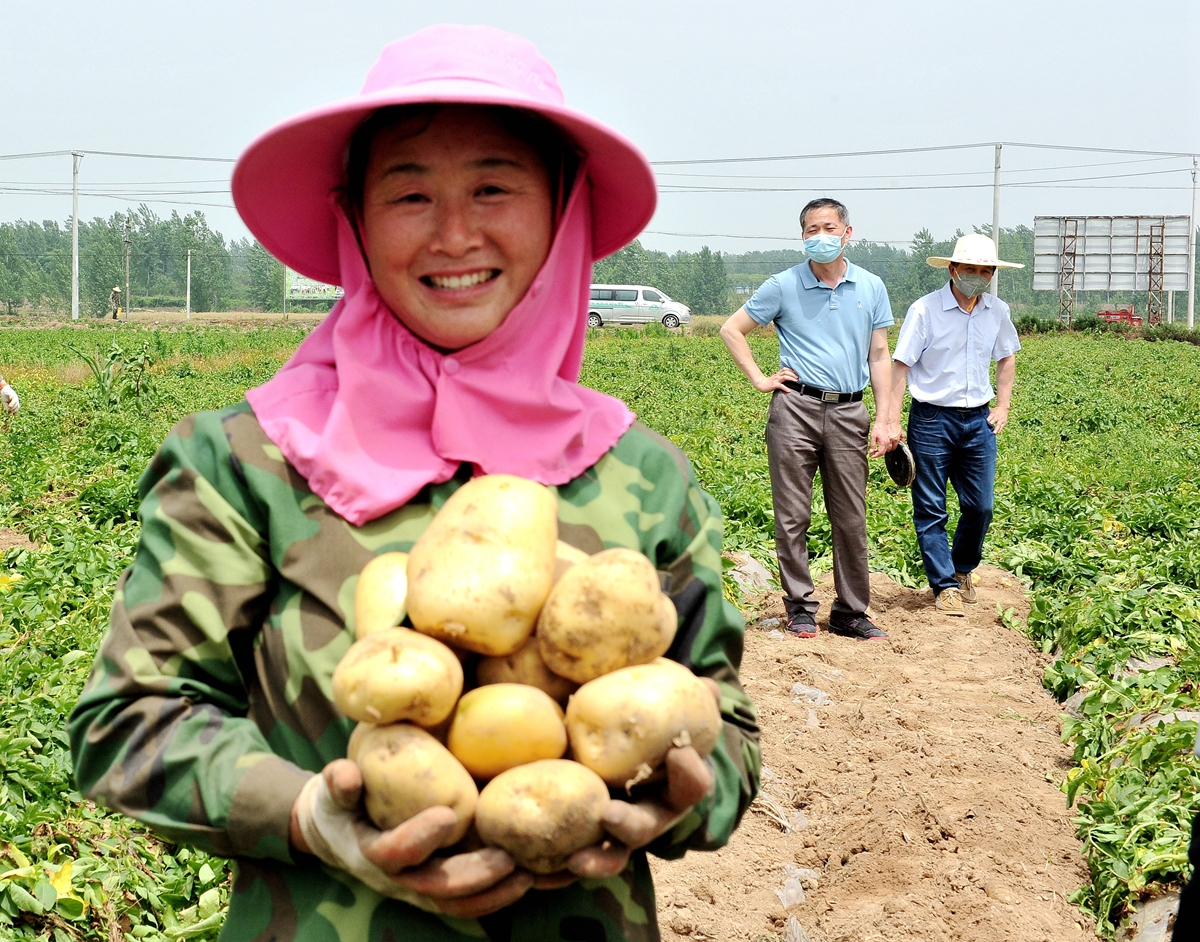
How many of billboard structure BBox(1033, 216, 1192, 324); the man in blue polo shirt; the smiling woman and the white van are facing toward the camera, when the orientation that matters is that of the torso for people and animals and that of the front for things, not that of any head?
2

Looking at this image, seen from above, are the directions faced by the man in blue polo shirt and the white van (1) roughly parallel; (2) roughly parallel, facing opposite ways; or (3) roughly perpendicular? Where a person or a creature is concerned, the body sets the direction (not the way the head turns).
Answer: roughly perpendicular

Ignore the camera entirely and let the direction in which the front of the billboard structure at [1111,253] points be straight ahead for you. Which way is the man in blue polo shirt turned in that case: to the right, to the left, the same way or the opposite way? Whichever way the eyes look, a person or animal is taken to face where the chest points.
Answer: the opposite way

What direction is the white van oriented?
to the viewer's right

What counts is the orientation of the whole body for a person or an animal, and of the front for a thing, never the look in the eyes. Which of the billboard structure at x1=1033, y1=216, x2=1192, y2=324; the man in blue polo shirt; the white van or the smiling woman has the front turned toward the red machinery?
the white van

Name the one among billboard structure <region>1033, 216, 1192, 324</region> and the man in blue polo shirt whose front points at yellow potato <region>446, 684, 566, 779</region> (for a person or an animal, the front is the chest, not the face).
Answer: the man in blue polo shirt

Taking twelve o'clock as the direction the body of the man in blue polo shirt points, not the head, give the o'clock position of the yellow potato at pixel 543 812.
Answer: The yellow potato is roughly at 12 o'clock from the man in blue polo shirt.

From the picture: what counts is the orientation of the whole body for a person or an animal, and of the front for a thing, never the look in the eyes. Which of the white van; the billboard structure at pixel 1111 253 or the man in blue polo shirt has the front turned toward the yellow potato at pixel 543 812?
the man in blue polo shirt

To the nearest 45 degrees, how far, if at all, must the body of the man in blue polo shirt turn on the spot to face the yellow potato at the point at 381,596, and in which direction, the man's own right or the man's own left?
0° — they already face it
